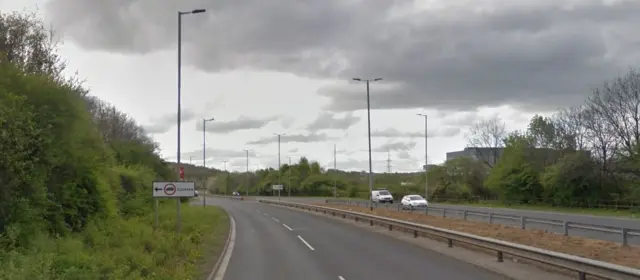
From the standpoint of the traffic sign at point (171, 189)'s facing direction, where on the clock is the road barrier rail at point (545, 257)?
The road barrier rail is roughly at 11 o'clock from the traffic sign.

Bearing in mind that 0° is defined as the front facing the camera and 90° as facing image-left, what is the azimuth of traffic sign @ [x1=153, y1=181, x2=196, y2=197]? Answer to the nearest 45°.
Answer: approximately 0°
